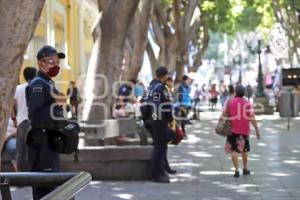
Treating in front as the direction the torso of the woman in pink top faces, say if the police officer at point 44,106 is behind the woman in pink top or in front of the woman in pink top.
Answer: behind

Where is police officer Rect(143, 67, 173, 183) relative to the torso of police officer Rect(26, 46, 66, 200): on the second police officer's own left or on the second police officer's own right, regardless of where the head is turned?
on the second police officer's own left

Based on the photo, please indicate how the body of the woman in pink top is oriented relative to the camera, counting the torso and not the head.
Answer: away from the camera

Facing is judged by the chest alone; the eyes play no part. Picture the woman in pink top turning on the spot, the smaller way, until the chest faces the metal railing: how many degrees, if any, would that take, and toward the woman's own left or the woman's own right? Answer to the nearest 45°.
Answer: approximately 180°

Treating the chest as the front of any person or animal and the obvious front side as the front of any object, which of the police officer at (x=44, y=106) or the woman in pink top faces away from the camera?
the woman in pink top

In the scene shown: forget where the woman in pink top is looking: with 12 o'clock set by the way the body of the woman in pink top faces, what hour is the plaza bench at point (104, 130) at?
The plaza bench is roughly at 9 o'clock from the woman in pink top.
